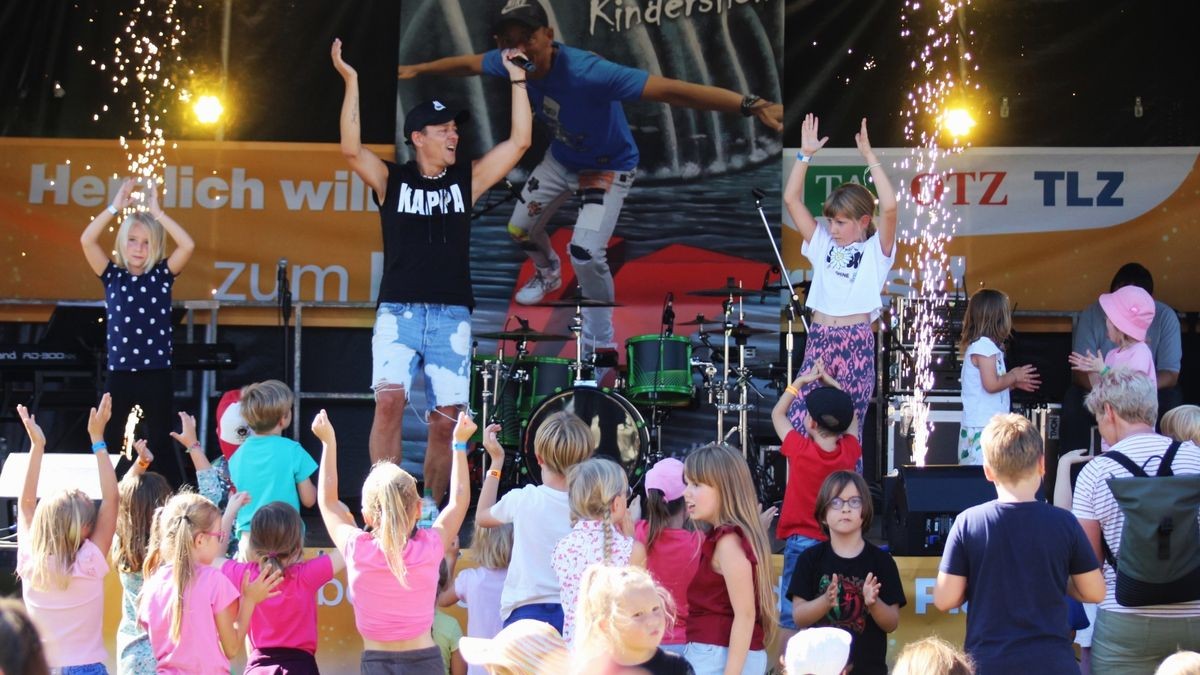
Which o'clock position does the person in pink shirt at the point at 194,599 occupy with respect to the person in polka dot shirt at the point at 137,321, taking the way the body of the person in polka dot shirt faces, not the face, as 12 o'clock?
The person in pink shirt is roughly at 12 o'clock from the person in polka dot shirt.

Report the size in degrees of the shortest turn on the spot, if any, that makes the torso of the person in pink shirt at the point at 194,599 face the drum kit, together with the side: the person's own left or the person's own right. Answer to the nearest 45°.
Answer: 0° — they already face it

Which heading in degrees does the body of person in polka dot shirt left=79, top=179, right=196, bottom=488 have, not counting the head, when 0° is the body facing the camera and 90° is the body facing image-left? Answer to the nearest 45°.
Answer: approximately 0°

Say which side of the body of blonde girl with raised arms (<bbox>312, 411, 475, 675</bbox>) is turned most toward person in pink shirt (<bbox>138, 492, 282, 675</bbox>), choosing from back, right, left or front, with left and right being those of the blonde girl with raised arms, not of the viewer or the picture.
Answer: left

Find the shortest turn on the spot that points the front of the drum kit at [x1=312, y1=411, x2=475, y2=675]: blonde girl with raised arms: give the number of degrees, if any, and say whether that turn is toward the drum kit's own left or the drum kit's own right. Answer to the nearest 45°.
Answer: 0° — it already faces them

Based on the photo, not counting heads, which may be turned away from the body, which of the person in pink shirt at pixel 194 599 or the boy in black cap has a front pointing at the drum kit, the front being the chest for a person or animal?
the person in pink shirt

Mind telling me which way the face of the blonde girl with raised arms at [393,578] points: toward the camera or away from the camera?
away from the camera

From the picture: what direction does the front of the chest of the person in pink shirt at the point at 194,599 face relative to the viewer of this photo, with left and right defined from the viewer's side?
facing away from the viewer and to the right of the viewer

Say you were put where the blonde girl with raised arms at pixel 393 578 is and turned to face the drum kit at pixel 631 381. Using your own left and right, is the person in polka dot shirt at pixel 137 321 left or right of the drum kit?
left

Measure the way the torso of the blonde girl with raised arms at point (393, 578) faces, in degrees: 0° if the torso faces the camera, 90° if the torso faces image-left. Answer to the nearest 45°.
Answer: approximately 180°

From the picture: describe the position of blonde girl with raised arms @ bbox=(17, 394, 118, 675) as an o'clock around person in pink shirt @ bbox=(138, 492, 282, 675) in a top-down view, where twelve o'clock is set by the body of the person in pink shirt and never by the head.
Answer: The blonde girl with raised arms is roughly at 9 o'clock from the person in pink shirt.
